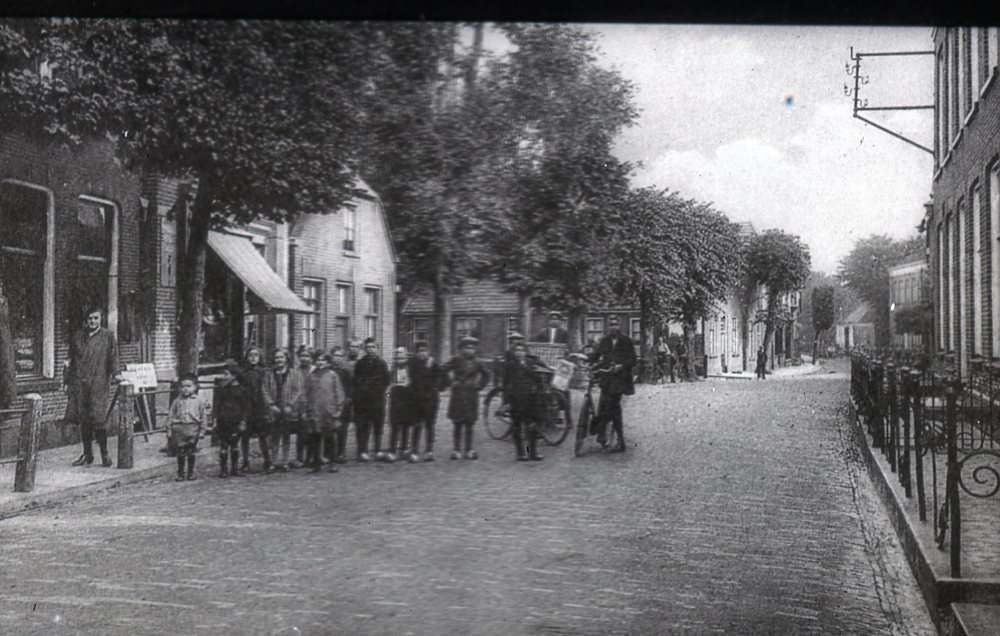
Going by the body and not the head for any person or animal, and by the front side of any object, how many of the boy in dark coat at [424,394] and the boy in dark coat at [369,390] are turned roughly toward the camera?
2

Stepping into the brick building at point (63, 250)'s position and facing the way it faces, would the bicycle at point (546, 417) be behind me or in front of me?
in front

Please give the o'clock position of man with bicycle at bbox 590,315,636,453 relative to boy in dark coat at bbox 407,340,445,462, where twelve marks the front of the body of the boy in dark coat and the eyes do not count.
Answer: The man with bicycle is roughly at 8 o'clock from the boy in dark coat.
